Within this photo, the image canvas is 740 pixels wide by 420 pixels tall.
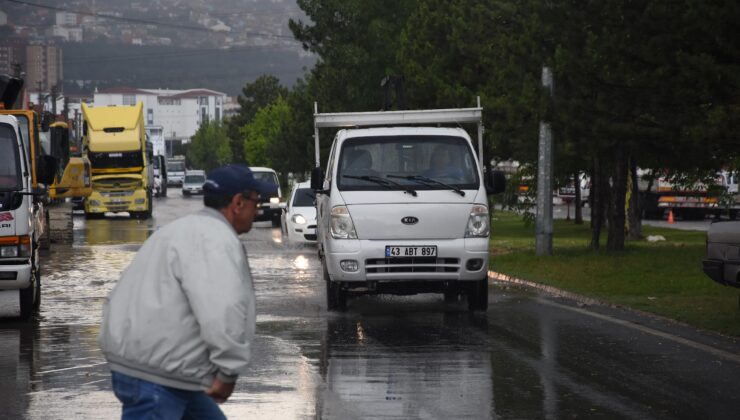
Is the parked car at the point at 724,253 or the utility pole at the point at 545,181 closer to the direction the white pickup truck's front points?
the parked car

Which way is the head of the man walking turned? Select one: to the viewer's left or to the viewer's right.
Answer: to the viewer's right

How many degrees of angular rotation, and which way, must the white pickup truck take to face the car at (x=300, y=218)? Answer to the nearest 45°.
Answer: approximately 180°

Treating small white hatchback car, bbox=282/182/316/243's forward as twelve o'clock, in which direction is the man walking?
The man walking is roughly at 12 o'clock from the small white hatchback car.

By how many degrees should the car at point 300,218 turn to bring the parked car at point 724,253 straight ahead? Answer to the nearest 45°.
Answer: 0° — it already faces it

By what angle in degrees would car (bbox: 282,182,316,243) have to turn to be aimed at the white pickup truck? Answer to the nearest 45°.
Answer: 0° — it already faces it

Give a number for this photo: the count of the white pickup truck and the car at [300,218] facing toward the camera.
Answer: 2

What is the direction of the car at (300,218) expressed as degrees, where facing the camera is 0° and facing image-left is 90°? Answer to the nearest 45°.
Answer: approximately 0°
